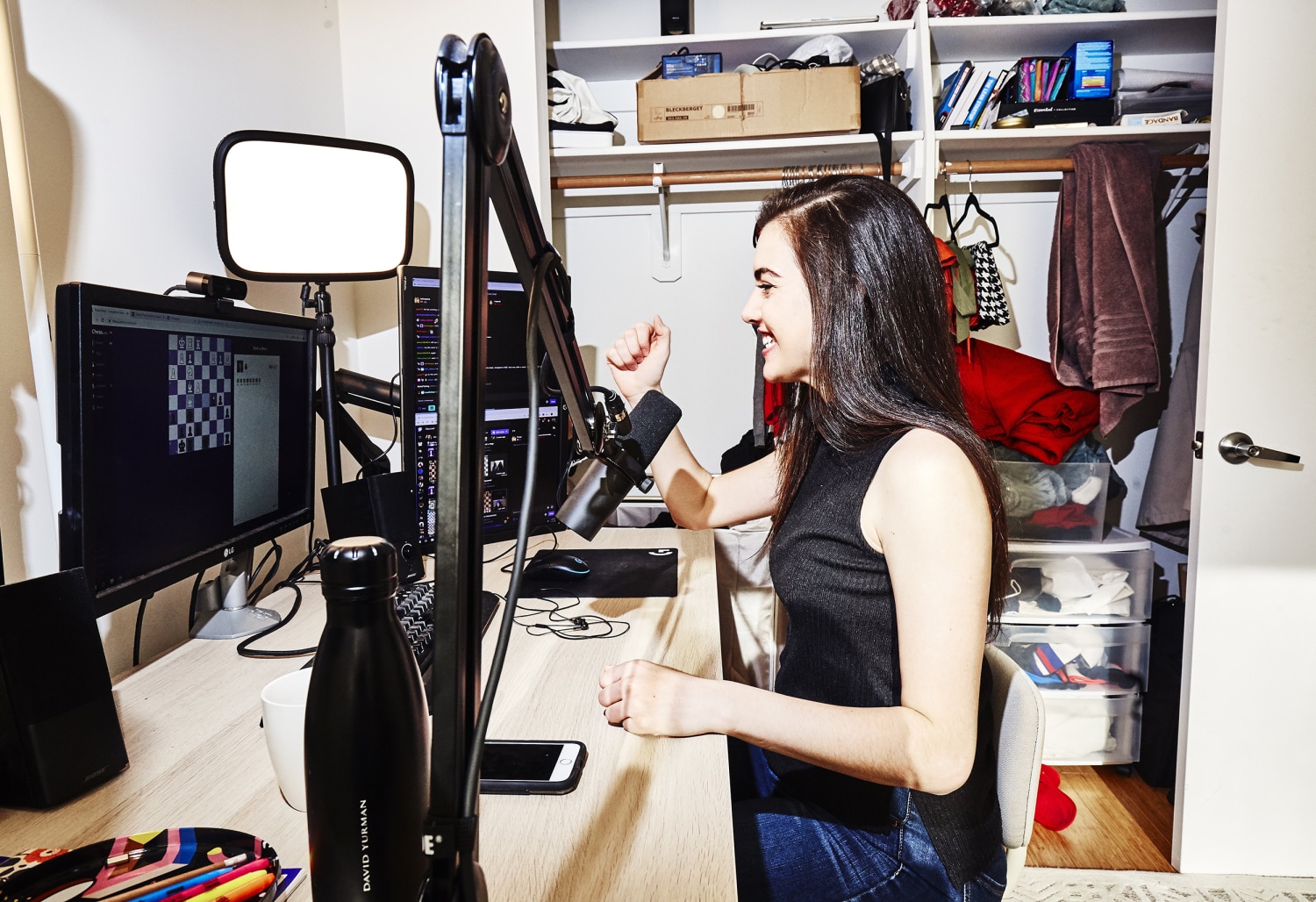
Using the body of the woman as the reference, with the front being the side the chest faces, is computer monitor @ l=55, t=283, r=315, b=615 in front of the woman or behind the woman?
in front

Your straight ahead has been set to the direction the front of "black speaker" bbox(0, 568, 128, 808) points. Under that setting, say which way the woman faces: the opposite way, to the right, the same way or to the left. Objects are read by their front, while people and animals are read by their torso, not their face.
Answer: the opposite way

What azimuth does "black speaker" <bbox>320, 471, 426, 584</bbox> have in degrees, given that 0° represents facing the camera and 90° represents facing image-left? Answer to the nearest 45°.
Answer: approximately 315°

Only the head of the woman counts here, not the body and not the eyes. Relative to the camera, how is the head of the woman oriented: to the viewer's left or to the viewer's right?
to the viewer's left

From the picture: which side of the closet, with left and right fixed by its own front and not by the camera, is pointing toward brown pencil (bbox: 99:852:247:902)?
front

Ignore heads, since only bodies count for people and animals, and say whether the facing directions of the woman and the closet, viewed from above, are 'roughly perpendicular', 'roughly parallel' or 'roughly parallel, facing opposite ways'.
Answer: roughly perpendicular

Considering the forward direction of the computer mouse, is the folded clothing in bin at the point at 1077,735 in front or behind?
behind

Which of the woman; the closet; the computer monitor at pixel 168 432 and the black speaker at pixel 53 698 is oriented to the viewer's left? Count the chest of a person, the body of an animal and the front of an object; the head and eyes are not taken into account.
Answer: the woman

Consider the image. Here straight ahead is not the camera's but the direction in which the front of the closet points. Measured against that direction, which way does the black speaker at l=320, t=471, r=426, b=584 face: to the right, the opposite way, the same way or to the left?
to the left

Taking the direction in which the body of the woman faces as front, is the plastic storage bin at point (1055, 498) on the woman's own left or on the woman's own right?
on the woman's own right

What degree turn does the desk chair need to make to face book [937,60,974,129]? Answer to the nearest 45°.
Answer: approximately 90° to its right

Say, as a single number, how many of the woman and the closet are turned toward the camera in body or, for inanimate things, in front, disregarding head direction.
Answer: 1

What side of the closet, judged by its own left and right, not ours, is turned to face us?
front

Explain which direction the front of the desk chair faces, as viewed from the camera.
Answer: facing to the left of the viewer

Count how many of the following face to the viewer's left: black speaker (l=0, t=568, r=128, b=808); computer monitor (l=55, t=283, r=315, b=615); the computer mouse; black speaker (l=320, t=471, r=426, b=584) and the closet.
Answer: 1

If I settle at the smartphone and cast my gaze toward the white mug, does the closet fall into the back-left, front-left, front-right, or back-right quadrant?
back-right

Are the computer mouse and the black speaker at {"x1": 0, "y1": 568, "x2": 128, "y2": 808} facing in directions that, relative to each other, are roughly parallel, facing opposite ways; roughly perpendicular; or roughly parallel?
roughly parallel, facing opposite ways

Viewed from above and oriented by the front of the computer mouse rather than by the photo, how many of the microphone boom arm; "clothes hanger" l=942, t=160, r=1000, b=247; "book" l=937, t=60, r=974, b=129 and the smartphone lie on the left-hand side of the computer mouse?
2
